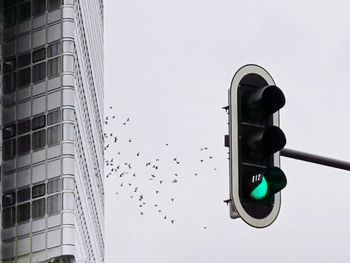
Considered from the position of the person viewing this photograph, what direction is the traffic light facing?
facing the viewer and to the right of the viewer
